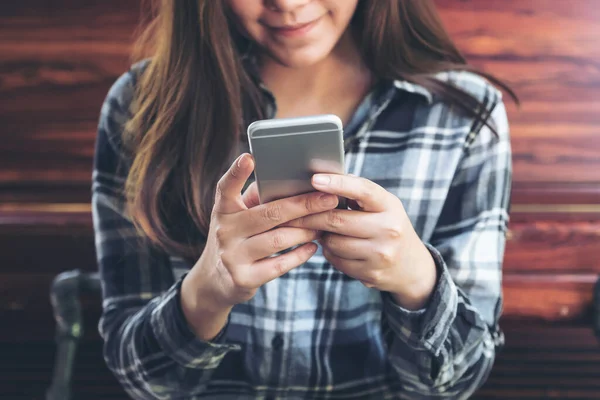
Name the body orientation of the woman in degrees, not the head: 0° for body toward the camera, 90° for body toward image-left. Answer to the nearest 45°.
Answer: approximately 0°
